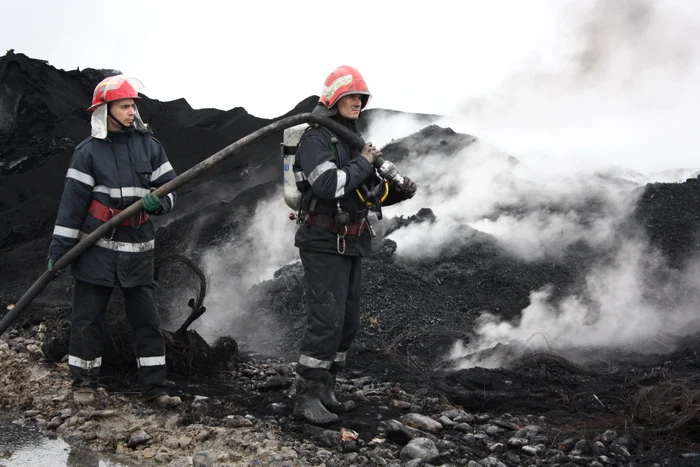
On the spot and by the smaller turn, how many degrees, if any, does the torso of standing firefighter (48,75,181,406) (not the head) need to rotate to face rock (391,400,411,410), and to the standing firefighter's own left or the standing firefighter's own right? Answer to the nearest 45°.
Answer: approximately 45° to the standing firefighter's own left

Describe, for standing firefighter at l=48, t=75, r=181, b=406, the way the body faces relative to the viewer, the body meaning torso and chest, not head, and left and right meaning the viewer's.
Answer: facing the viewer and to the right of the viewer

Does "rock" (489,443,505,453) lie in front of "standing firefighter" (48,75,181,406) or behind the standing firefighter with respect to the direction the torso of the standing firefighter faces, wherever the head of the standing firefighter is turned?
in front

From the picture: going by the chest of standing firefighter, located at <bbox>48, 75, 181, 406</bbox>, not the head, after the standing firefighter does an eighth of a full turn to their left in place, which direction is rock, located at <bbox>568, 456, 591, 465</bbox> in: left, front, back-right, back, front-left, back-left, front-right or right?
front-right

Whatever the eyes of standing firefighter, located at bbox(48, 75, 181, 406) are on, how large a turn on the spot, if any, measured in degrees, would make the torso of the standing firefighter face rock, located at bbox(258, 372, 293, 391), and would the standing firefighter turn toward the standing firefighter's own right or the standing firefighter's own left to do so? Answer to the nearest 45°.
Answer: approximately 45° to the standing firefighter's own left

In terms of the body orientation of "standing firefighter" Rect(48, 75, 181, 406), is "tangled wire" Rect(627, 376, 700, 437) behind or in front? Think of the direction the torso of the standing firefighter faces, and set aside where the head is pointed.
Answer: in front

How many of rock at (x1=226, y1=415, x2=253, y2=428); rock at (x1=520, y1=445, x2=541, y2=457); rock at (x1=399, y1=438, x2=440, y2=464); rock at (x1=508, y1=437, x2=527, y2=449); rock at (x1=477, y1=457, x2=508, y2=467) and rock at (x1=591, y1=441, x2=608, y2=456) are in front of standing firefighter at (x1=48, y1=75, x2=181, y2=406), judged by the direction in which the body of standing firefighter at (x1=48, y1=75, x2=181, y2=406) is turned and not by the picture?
6
